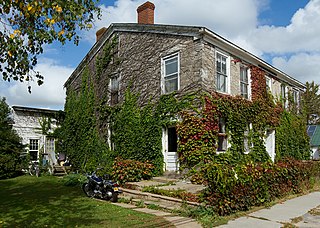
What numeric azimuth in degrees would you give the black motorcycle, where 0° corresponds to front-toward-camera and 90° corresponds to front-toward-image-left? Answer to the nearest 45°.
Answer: approximately 135°

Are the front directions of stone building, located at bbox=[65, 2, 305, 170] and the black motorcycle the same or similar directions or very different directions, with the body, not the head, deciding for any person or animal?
very different directions

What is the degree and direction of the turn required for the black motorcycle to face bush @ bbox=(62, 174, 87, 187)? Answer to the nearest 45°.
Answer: approximately 45° to its right

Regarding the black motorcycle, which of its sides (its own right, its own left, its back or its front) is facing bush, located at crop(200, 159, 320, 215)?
back

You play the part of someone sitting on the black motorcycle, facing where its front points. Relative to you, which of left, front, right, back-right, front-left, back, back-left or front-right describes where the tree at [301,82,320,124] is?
right

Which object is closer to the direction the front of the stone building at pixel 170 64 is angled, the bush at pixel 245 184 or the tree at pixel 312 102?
the bush

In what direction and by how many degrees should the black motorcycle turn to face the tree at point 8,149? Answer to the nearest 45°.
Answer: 0° — it already faces it

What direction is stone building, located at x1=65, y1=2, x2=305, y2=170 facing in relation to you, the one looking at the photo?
facing the viewer and to the right of the viewer

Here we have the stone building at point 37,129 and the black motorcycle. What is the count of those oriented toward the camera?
1

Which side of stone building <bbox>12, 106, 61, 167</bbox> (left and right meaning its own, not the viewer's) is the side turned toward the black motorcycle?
front

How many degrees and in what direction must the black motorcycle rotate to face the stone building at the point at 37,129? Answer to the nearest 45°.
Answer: approximately 45° to its right

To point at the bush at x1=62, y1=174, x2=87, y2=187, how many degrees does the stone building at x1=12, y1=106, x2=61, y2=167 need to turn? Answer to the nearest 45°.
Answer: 0° — it already faces it

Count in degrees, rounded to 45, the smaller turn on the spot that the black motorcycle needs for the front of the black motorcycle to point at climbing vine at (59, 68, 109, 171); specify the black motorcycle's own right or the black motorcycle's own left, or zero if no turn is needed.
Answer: approximately 45° to the black motorcycle's own right

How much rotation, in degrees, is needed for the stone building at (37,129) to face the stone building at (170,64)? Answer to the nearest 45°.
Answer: approximately 45° to its left
